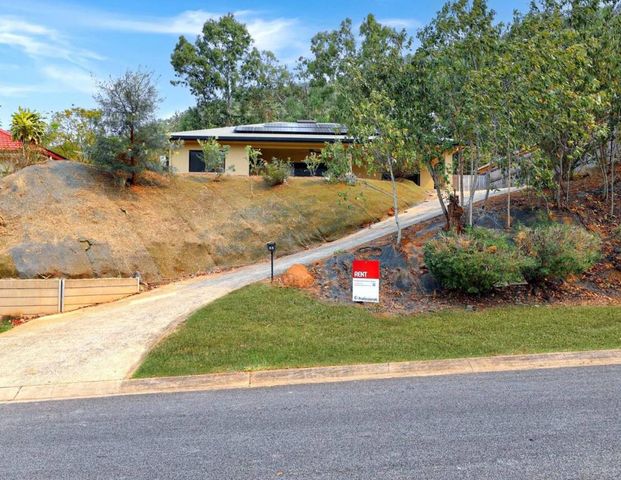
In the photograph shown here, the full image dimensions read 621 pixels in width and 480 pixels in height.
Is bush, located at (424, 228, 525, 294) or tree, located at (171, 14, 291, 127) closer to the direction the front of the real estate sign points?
the bush

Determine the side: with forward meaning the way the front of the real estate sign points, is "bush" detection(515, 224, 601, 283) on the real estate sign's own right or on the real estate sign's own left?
on the real estate sign's own left

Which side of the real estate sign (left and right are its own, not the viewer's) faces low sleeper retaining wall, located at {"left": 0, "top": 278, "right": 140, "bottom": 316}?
right

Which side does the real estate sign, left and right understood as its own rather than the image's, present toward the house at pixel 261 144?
back

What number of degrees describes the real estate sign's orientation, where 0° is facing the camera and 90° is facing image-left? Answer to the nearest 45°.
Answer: approximately 0°

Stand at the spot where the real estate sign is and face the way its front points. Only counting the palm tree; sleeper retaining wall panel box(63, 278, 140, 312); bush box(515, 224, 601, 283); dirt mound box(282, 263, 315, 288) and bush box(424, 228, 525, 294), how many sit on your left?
2

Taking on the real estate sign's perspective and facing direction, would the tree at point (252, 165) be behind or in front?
behind
